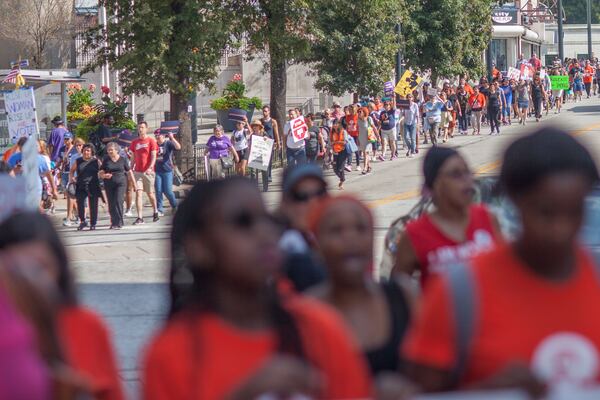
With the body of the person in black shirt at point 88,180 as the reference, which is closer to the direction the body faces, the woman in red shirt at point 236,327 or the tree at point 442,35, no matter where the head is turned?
the woman in red shirt

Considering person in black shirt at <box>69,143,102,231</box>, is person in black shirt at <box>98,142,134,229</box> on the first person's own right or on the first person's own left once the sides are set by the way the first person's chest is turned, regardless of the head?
on the first person's own left

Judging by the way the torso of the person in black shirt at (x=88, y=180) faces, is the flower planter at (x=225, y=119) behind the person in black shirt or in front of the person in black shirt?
behind

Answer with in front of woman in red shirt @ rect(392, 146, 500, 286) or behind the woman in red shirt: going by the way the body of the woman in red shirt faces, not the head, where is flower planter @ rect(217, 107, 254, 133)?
behind

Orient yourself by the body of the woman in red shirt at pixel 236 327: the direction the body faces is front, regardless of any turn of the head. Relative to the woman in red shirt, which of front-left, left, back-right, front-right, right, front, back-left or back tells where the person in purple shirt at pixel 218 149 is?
back-left
